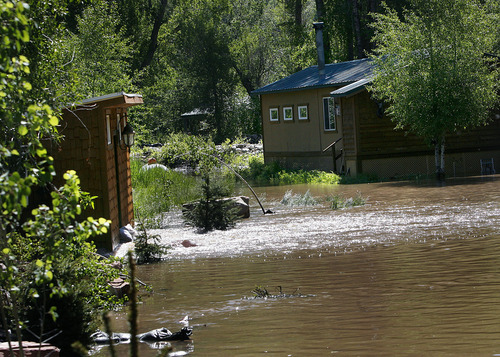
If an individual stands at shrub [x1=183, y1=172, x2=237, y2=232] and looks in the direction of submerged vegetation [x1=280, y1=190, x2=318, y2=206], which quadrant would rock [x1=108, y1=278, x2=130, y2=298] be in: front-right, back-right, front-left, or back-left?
back-right

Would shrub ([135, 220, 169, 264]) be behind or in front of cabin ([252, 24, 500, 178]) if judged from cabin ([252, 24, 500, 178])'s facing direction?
in front

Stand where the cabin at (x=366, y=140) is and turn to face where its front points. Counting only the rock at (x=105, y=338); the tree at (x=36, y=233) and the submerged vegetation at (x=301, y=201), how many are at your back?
0

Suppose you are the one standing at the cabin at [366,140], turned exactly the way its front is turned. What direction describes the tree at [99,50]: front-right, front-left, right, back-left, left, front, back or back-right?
front-right

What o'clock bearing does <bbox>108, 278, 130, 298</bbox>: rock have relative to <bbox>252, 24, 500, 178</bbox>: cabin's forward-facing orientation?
The rock is roughly at 11 o'clock from the cabin.

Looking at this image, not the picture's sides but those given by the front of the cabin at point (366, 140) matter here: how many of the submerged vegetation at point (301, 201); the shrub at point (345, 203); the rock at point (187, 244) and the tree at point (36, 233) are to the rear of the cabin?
0

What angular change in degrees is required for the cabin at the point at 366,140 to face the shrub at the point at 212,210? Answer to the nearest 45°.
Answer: approximately 45° to its left

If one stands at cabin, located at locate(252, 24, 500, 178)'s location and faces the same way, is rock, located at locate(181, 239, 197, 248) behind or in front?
in front

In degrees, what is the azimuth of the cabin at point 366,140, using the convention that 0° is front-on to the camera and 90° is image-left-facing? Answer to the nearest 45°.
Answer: approximately 45°

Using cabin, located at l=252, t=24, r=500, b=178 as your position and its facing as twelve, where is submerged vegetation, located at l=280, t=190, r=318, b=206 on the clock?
The submerged vegetation is roughly at 1 o'clock from the cabin.

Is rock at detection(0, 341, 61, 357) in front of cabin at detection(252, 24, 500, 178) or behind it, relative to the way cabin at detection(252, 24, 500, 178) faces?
in front

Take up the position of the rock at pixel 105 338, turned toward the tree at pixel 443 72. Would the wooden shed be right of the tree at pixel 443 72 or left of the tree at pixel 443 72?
left

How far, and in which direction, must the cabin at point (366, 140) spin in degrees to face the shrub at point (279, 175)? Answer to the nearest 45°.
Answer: approximately 90° to its right
